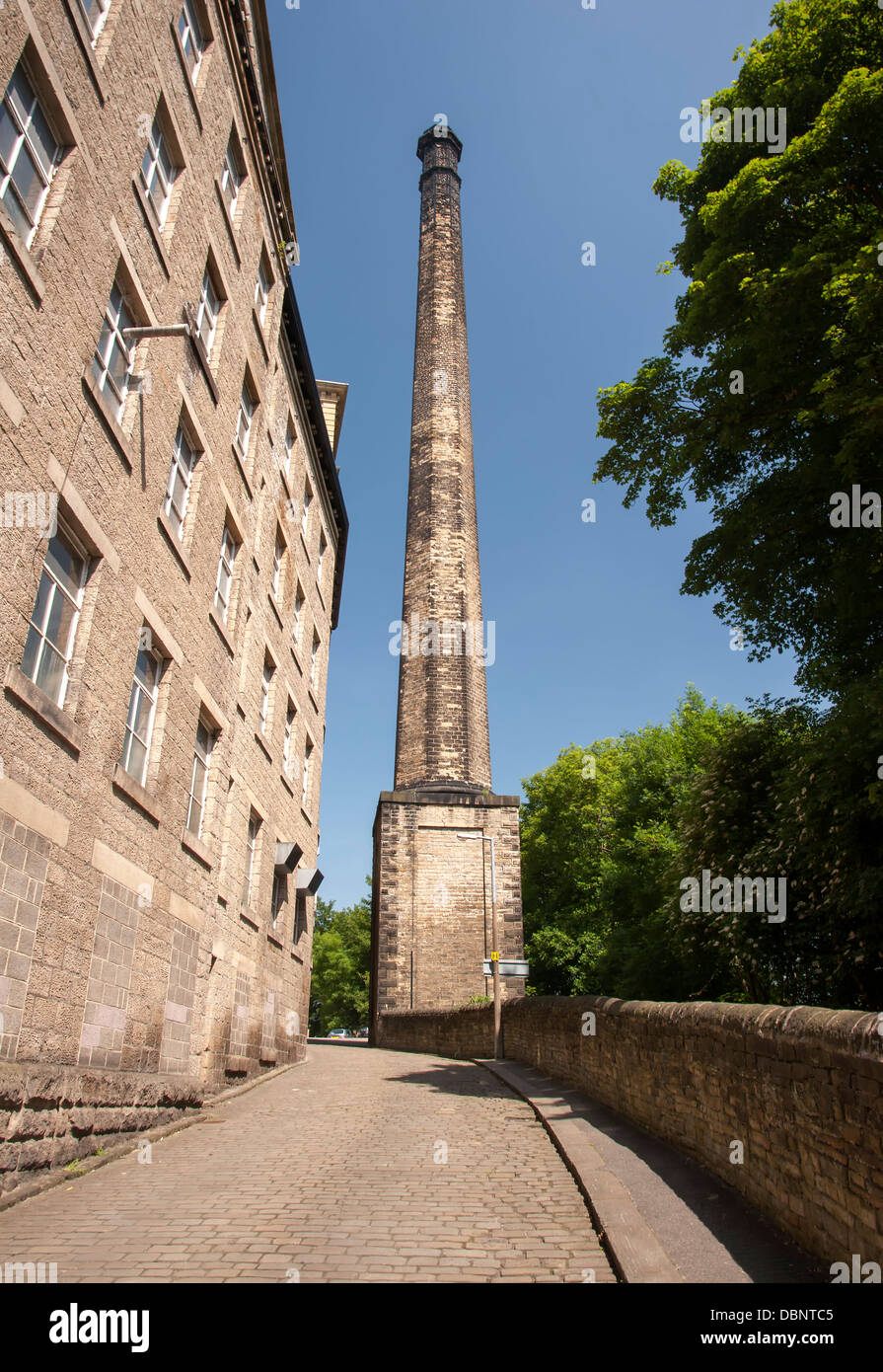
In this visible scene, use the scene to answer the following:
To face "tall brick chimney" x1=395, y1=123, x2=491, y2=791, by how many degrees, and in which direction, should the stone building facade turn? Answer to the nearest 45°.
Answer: approximately 90° to its left

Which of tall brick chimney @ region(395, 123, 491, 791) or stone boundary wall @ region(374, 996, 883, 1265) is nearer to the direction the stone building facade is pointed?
the stone boundary wall

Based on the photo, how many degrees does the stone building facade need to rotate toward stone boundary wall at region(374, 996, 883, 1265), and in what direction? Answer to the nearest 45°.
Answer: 0° — it already faces it

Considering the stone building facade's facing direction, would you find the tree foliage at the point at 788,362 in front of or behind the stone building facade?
in front

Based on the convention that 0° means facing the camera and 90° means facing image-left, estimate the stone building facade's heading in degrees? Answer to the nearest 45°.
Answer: approximately 315°
